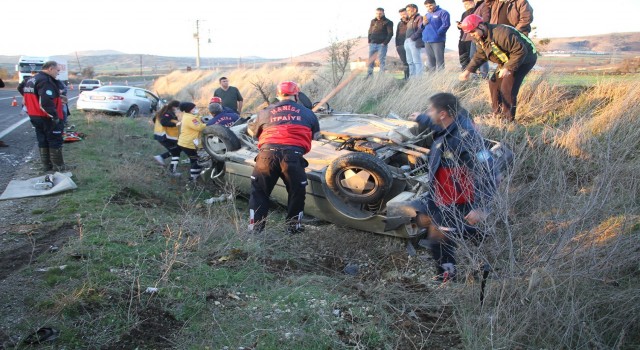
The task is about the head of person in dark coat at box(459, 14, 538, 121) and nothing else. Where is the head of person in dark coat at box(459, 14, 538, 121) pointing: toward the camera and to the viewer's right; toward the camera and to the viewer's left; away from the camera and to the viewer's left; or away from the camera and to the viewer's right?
toward the camera and to the viewer's left

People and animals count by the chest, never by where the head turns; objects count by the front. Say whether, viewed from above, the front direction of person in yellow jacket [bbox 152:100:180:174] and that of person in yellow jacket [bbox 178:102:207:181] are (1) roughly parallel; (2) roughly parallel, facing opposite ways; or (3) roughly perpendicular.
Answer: roughly parallel

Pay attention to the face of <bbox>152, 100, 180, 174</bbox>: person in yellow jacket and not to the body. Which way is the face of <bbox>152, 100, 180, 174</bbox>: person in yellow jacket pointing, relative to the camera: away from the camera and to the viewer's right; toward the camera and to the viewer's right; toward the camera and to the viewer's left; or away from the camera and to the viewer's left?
away from the camera and to the viewer's right

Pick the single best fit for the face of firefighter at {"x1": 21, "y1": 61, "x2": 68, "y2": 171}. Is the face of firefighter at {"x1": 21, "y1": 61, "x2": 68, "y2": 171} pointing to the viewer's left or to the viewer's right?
to the viewer's right

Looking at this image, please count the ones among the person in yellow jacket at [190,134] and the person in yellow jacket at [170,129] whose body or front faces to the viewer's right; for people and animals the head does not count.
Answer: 2

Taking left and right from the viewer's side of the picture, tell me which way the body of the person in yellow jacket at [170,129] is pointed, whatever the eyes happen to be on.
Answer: facing to the right of the viewer

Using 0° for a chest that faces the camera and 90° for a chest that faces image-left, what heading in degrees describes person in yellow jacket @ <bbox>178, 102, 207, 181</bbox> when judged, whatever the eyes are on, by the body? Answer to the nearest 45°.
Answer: approximately 270°

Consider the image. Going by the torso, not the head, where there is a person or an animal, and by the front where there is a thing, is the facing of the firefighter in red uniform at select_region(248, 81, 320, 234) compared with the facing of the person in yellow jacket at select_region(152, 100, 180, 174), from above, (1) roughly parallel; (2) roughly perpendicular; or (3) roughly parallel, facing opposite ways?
roughly perpendicular

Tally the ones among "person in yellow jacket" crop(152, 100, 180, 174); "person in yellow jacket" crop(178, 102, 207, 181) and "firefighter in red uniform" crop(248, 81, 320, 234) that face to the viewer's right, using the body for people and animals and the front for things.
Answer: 2

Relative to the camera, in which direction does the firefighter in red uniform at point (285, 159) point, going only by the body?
away from the camera

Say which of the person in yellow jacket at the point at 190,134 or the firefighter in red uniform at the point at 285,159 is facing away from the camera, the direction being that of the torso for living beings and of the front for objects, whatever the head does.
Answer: the firefighter in red uniform

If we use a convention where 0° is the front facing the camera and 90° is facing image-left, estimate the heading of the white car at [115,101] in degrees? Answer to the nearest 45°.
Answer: approximately 225°

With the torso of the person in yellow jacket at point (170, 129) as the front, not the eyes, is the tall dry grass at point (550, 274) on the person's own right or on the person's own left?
on the person's own right
